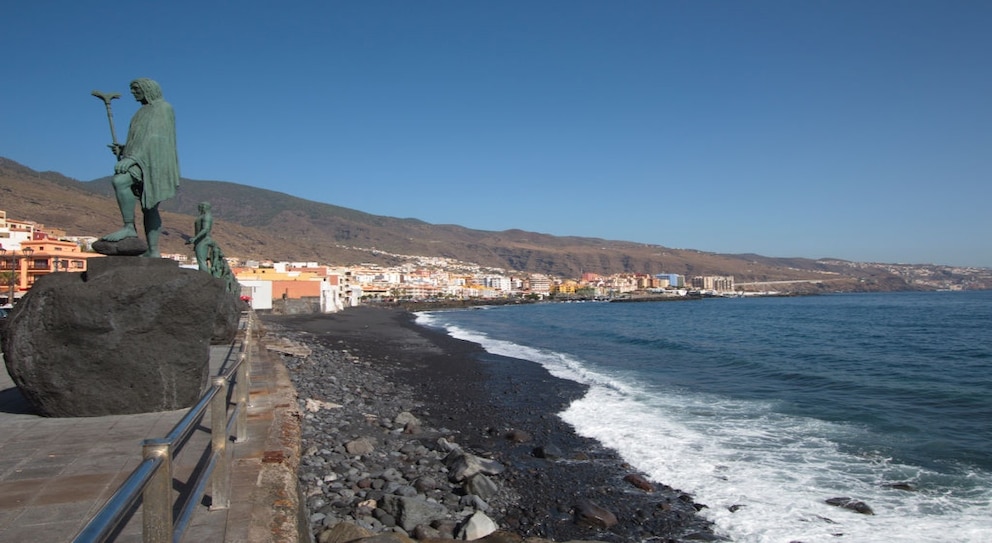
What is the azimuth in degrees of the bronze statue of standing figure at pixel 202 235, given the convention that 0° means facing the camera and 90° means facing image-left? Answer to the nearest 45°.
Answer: approximately 90°

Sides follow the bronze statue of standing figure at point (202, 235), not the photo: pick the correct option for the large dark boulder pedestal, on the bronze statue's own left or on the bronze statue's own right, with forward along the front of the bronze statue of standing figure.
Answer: on the bronze statue's own left

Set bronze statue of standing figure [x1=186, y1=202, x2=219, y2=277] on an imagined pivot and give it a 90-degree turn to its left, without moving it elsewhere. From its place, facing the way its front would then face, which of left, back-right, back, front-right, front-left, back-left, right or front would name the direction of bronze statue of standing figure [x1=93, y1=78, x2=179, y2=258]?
front

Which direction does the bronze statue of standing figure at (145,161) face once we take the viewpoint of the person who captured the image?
facing to the left of the viewer
